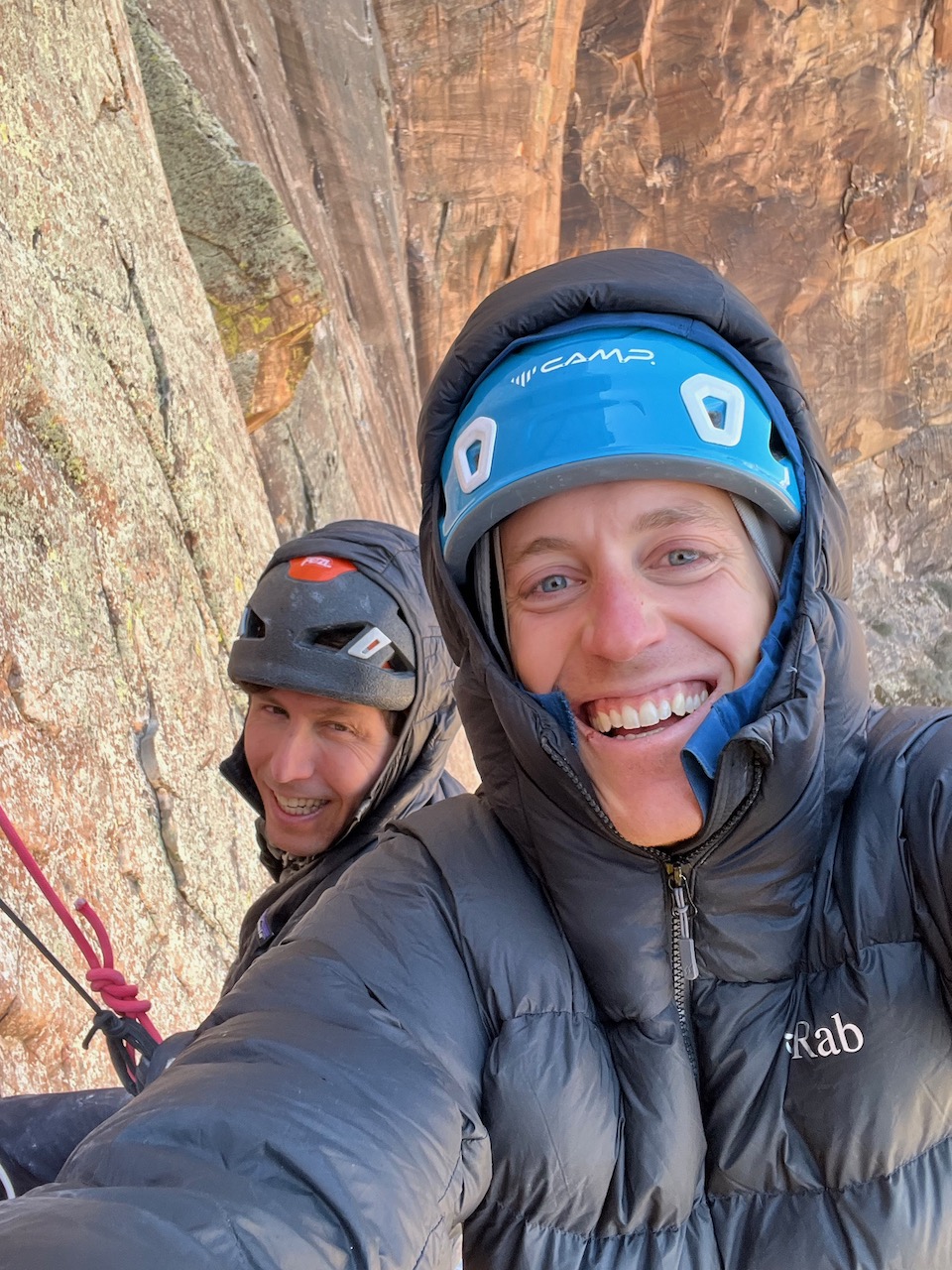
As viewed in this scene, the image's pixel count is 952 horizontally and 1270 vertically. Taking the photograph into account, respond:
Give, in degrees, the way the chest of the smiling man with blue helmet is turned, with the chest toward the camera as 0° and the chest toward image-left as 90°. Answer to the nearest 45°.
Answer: approximately 0°

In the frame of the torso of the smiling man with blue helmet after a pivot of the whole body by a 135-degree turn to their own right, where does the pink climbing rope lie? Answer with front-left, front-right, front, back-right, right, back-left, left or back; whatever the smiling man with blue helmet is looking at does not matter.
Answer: front
